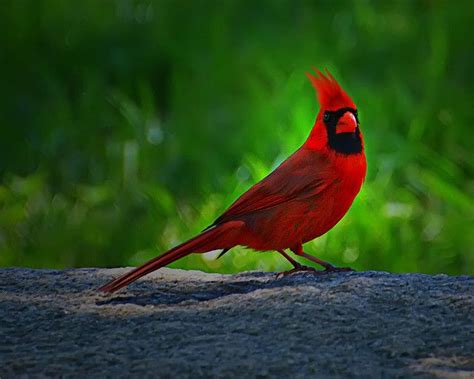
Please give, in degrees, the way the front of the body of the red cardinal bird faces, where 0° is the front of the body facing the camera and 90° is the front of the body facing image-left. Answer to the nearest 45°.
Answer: approximately 270°
